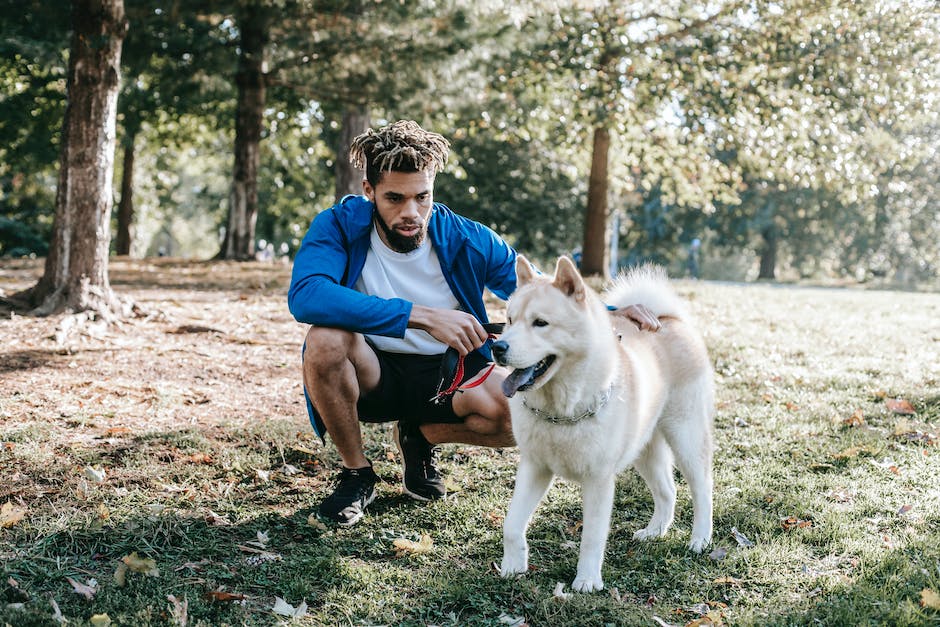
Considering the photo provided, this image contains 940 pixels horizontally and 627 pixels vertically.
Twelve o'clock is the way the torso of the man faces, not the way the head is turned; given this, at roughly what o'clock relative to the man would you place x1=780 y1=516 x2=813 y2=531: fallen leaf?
The fallen leaf is roughly at 9 o'clock from the man.

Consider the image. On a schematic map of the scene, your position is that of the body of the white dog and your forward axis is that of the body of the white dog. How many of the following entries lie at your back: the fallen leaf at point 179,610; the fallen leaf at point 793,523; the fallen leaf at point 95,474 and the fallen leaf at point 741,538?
2

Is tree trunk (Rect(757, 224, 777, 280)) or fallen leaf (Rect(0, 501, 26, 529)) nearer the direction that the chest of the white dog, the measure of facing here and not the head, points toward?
the fallen leaf

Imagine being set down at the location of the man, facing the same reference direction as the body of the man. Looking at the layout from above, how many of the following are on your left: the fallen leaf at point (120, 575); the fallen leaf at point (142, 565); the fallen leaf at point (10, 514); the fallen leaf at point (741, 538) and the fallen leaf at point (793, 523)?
2

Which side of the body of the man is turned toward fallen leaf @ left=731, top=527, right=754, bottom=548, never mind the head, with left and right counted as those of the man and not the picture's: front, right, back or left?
left

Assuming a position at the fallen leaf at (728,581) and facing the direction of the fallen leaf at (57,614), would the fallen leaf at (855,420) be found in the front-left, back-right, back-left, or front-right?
back-right

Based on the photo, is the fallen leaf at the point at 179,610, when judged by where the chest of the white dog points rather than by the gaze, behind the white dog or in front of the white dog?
in front

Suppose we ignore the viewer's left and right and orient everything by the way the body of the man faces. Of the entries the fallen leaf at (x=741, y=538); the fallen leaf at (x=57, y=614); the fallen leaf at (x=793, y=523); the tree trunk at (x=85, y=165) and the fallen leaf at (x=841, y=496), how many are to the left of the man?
3

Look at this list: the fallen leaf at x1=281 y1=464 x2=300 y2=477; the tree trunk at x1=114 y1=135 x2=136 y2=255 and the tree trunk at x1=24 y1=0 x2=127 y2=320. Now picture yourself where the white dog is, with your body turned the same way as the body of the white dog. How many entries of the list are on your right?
3

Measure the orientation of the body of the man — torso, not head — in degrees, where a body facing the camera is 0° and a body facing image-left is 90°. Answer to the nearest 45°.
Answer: approximately 0°

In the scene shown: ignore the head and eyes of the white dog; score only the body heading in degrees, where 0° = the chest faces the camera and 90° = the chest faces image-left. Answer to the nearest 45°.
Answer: approximately 45°

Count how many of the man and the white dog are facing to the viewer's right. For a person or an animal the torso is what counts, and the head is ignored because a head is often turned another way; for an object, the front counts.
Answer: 0

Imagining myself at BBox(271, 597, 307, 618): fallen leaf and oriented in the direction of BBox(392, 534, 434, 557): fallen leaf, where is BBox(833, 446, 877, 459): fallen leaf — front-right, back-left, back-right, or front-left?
front-right

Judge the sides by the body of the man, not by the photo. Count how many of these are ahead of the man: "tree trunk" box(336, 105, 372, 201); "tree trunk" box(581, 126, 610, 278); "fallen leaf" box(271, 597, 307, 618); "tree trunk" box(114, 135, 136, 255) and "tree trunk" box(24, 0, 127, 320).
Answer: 1
